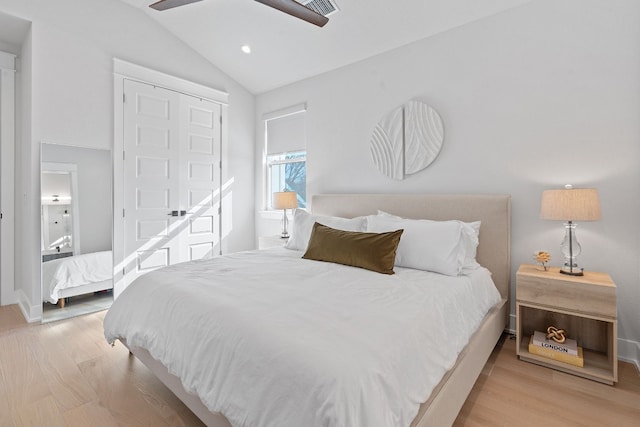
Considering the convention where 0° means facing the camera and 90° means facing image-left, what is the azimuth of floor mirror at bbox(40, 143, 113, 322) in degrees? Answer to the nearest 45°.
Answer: approximately 315°

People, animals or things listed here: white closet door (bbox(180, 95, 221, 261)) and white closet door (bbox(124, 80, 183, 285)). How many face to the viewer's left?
0

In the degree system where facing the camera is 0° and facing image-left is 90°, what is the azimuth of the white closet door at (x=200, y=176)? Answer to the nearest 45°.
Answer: approximately 315°

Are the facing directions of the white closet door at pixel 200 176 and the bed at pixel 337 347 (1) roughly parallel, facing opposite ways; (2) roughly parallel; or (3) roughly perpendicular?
roughly perpendicular

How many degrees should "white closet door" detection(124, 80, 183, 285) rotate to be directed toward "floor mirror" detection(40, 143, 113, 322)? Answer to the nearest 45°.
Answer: approximately 135° to its right

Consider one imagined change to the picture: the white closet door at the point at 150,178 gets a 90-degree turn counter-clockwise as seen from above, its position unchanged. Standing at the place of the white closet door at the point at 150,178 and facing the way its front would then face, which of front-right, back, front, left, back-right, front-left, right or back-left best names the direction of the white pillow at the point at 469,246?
right

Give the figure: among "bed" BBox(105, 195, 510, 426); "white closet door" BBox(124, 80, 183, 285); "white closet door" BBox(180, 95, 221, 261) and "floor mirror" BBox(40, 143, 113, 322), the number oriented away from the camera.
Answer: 0

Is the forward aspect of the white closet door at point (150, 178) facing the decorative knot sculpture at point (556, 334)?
yes

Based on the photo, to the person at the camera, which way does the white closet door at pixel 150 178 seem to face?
facing the viewer and to the right of the viewer

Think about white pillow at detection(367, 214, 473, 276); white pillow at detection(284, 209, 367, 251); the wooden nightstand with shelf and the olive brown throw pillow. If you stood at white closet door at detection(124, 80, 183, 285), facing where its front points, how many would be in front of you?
4

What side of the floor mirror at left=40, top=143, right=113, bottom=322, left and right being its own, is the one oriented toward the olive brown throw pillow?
front

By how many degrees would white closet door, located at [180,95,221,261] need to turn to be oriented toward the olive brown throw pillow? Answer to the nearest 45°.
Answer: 0° — it already faces it

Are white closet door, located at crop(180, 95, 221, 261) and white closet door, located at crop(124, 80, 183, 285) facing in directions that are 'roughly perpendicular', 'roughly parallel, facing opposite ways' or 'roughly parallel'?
roughly parallel

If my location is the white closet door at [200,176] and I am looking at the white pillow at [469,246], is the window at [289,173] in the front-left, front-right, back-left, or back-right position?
front-left

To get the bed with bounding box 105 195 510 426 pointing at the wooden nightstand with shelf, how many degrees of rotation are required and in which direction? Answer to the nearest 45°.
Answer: approximately 135° to its left

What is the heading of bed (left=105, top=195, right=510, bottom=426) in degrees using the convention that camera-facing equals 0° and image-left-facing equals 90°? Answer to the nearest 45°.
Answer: approximately 45°

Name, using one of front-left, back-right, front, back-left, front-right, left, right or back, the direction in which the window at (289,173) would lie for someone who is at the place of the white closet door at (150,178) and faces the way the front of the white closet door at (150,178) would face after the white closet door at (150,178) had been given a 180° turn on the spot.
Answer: back-right

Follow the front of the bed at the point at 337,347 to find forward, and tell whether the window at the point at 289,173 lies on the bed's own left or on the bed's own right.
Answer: on the bed's own right

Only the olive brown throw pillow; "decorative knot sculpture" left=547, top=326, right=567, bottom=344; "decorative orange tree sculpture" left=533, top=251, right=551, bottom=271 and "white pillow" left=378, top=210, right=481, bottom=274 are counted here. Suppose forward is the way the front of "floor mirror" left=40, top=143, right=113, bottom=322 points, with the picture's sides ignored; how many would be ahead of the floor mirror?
4
